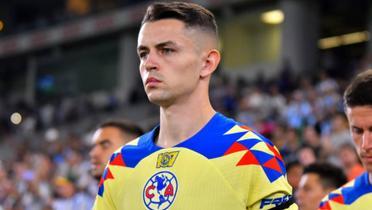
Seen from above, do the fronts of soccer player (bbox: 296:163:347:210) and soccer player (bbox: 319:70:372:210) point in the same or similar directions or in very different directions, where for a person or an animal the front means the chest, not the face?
same or similar directions

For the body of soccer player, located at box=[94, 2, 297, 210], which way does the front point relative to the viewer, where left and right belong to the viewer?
facing the viewer and to the left of the viewer

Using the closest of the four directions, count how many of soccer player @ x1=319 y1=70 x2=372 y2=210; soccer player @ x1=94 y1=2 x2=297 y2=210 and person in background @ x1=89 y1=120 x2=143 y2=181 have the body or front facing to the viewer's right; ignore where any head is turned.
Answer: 0

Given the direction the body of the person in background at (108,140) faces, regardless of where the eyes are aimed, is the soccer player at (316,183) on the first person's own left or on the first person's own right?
on the first person's own left

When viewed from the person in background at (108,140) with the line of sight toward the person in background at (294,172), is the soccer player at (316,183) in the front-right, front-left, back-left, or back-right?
front-right

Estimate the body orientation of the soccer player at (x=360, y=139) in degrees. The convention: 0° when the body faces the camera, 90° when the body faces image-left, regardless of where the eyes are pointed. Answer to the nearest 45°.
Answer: approximately 45°

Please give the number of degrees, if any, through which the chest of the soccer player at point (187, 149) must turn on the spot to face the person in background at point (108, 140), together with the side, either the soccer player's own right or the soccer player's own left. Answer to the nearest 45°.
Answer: approximately 135° to the soccer player's own right

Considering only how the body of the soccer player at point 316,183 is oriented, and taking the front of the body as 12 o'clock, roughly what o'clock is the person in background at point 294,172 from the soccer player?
The person in background is roughly at 4 o'clock from the soccer player.

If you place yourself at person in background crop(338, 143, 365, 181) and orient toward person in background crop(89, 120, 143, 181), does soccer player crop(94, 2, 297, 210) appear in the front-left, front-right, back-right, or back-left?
front-left

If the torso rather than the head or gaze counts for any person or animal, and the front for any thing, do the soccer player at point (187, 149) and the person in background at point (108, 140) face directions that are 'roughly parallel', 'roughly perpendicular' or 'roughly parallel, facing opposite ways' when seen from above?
roughly parallel

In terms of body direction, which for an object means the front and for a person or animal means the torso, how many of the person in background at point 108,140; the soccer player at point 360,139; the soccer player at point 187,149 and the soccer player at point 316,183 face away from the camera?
0

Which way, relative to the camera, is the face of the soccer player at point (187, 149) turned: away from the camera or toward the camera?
toward the camera
